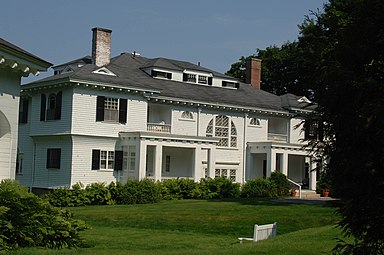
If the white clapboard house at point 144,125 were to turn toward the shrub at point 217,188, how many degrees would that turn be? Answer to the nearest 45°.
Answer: approximately 45° to its left

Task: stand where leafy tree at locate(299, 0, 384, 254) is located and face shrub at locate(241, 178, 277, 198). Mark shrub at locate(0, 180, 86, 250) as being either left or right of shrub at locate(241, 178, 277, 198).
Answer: left

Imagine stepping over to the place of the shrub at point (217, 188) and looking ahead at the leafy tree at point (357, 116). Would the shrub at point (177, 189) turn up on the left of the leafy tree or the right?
right

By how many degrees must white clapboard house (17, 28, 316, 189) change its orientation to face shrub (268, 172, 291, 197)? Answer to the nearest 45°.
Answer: approximately 45° to its left

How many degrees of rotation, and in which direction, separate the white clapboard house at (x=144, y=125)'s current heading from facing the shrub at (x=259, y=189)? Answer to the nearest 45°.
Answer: approximately 45° to its left
